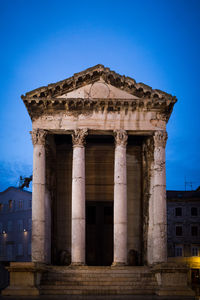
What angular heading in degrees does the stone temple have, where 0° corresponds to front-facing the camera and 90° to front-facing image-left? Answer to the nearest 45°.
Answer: approximately 0°
